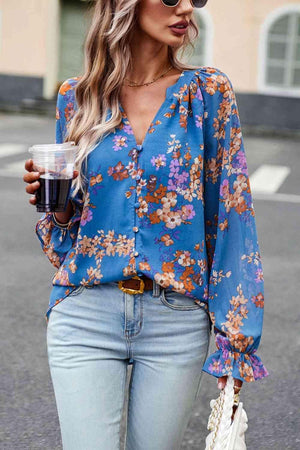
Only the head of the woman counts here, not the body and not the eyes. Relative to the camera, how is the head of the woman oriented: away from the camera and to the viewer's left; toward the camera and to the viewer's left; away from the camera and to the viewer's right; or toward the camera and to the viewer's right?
toward the camera and to the viewer's right

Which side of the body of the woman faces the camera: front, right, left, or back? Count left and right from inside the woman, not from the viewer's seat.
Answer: front
